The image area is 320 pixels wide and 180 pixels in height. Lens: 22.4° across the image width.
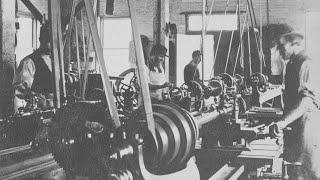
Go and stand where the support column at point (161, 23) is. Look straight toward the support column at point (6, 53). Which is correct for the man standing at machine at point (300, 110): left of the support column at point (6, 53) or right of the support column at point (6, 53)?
left

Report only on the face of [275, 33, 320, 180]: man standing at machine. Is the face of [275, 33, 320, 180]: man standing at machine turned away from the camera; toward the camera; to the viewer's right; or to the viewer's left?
to the viewer's left

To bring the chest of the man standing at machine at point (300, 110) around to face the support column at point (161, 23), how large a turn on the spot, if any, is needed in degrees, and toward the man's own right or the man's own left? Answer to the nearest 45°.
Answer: approximately 45° to the man's own right

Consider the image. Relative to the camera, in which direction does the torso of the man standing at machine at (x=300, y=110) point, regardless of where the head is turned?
to the viewer's left

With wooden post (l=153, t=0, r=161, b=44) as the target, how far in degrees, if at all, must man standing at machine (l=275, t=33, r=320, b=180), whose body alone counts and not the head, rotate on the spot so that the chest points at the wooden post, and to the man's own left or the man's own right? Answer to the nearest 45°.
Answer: approximately 45° to the man's own right
